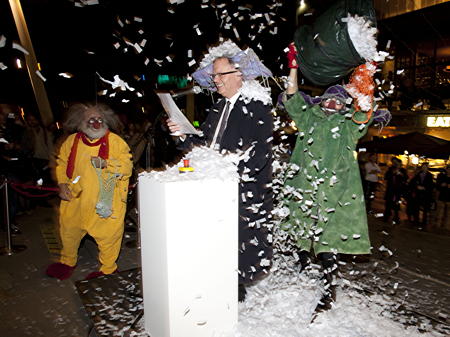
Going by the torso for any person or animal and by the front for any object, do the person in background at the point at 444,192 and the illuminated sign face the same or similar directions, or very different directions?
same or similar directions

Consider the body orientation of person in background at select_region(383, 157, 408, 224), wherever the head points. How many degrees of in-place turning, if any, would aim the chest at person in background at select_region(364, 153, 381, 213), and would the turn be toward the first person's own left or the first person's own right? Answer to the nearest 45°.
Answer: approximately 135° to the first person's own right

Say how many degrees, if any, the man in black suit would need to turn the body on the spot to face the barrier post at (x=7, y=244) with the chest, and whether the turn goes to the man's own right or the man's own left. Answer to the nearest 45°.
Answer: approximately 90° to the man's own right

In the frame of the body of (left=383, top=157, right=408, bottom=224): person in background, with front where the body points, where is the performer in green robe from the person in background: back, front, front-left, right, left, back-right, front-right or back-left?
front

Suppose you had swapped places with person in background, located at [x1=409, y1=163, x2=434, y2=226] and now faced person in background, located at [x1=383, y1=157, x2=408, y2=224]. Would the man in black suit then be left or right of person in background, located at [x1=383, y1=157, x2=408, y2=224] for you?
left

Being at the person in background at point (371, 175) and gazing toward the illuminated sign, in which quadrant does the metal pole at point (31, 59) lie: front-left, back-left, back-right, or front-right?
back-left

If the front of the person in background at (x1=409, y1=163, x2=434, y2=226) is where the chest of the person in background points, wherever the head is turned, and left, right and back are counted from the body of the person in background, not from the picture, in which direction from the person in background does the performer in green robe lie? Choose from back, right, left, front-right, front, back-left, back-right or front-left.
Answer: front

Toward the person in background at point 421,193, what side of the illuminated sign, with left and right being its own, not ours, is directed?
front

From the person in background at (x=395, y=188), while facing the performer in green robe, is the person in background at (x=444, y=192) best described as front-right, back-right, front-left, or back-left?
back-left

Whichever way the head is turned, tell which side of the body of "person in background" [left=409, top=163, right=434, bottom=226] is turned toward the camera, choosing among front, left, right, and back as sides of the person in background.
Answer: front

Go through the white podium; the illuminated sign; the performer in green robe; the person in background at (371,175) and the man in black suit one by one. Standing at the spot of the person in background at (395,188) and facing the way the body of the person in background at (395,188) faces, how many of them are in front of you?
3

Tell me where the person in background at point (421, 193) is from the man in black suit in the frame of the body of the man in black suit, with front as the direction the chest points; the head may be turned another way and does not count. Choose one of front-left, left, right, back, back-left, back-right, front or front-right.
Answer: back

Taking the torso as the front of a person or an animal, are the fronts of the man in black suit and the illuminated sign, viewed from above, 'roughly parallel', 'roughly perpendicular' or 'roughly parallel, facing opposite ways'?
roughly parallel

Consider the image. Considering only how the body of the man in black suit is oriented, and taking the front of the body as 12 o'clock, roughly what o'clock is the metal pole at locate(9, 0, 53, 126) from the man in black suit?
The metal pole is roughly at 3 o'clock from the man in black suit.

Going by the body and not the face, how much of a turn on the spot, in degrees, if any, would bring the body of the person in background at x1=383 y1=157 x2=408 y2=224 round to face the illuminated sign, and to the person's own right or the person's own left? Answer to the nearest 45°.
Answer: approximately 180°
